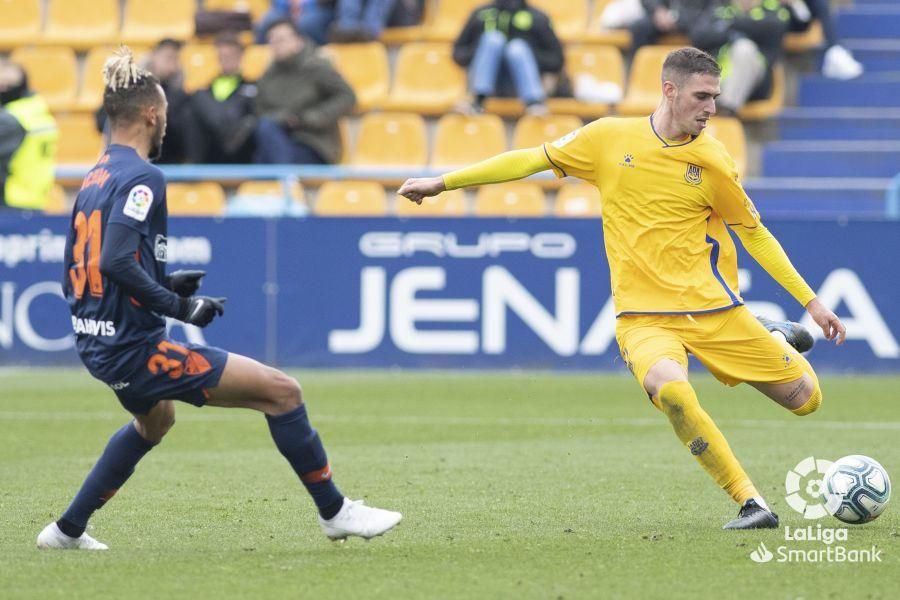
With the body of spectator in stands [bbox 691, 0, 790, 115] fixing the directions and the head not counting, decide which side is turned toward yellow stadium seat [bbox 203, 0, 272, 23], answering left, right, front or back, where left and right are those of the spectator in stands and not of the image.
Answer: right

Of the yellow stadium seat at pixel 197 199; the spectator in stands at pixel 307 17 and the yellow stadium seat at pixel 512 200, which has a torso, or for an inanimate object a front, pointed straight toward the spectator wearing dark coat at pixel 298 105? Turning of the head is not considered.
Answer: the spectator in stands

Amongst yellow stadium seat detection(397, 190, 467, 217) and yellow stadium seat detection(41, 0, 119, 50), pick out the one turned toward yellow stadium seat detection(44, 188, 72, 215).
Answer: yellow stadium seat detection(41, 0, 119, 50)

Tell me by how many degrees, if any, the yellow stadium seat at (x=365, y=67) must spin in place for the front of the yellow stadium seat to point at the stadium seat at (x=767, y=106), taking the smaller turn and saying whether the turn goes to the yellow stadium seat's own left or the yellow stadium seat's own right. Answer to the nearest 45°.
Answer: approximately 90° to the yellow stadium seat's own left

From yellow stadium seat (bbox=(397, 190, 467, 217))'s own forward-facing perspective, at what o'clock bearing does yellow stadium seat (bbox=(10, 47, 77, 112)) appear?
yellow stadium seat (bbox=(10, 47, 77, 112)) is roughly at 4 o'clock from yellow stadium seat (bbox=(397, 190, 467, 217)).

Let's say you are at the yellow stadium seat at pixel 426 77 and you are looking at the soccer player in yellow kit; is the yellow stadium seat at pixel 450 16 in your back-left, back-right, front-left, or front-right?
back-left

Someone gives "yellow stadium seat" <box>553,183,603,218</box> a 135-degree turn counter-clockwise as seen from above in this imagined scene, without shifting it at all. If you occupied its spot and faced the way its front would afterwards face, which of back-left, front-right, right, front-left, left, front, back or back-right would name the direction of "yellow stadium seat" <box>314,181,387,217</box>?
back-left

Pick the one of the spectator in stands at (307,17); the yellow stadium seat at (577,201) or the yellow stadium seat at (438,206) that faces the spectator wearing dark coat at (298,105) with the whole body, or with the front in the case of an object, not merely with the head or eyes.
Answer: the spectator in stands
